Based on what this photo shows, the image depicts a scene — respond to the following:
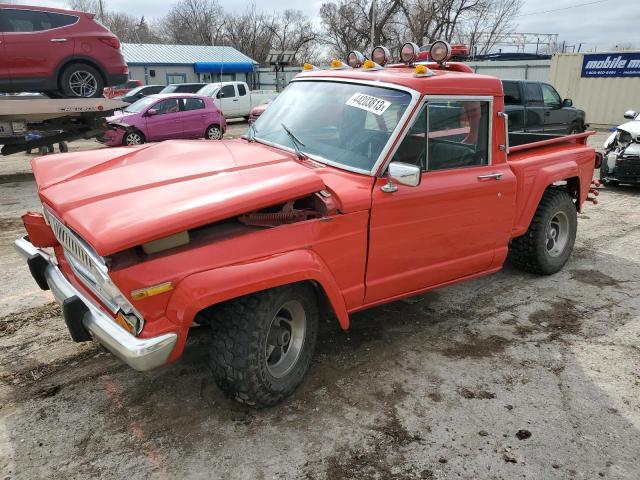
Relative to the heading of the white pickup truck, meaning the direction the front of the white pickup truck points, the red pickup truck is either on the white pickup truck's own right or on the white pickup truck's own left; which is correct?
on the white pickup truck's own left

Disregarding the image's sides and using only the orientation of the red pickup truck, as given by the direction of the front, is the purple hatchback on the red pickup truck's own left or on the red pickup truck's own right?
on the red pickup truck's own right

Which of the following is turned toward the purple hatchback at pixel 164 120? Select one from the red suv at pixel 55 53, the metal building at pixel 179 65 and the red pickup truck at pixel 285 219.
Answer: the metal building

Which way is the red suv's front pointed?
to the viewer's left

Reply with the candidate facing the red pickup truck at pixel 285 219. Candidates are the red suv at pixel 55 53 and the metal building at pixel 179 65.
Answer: the metal building

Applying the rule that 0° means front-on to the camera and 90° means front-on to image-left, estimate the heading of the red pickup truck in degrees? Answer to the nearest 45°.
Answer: approximately 45°

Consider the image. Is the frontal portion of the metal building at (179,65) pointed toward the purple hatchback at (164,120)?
yes

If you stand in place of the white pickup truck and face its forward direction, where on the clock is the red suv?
The red suv is roughly at 11 o'clock from the white pickup truck.

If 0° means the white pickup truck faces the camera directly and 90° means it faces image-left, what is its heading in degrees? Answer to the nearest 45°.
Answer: approximately 45°

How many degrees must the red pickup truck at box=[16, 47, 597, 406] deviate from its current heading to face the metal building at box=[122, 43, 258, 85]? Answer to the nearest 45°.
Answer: approximately 135° to its right
